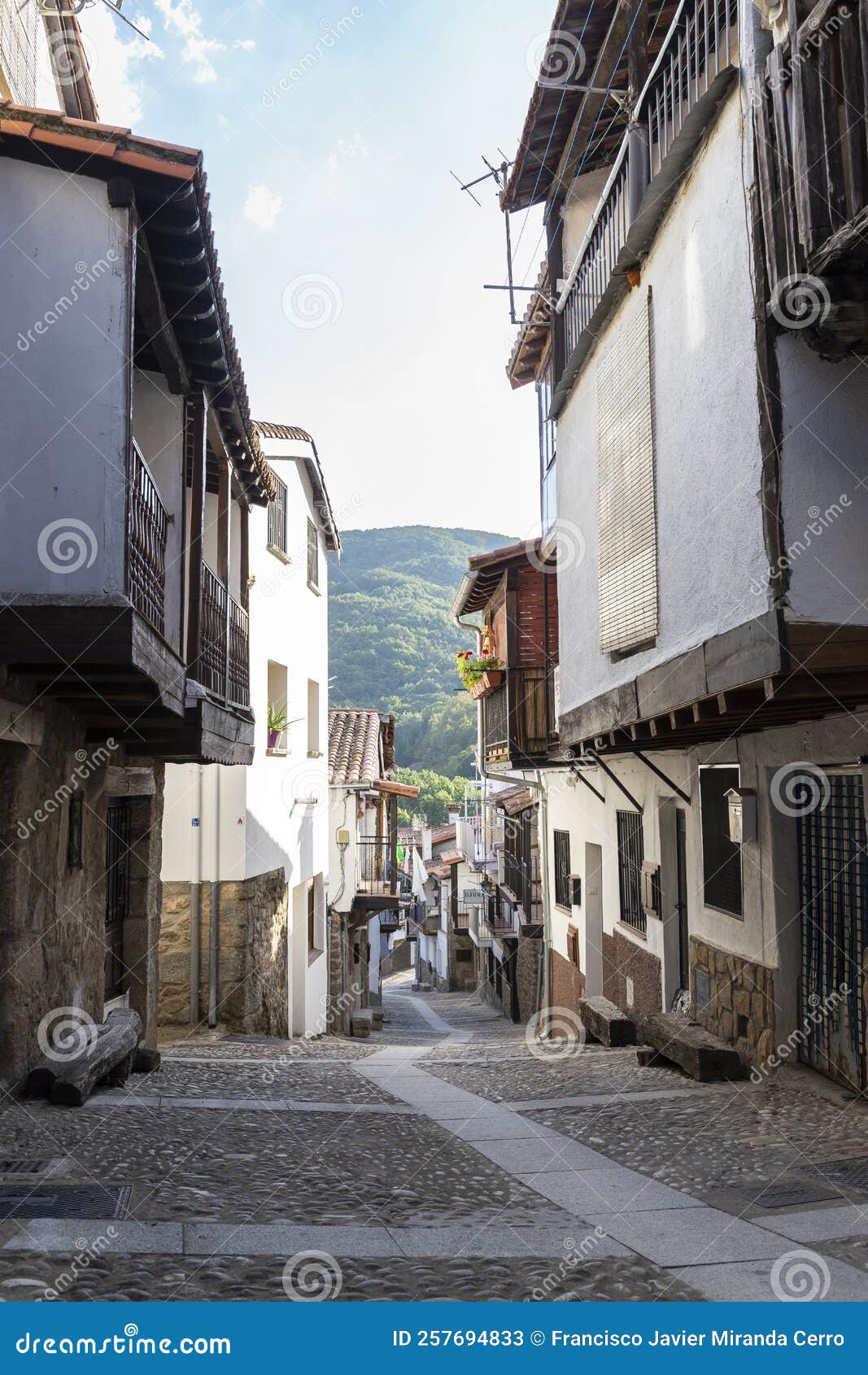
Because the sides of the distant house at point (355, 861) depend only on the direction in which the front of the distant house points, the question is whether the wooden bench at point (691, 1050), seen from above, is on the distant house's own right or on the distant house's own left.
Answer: on the distant house's own right

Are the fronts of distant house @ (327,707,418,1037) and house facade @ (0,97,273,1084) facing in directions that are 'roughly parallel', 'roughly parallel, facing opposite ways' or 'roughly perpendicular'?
roughly parallel

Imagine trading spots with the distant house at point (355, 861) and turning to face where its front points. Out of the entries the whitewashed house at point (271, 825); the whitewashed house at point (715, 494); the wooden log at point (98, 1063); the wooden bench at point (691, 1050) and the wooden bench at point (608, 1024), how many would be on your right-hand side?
5

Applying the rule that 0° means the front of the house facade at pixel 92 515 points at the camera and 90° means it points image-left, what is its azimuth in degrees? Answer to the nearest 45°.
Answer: approximately 270°

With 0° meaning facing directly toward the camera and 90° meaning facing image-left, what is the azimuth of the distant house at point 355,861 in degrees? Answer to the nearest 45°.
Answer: approximately 270°

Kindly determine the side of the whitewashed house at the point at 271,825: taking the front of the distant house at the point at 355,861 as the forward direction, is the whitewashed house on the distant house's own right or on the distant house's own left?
on the distant house's own right

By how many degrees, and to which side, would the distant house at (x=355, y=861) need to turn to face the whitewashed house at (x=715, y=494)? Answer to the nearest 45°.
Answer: approximately 90° to its right

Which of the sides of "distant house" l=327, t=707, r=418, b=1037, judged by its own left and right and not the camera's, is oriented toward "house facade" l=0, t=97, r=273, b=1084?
right

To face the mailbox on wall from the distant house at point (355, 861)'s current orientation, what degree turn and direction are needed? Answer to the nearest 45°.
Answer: approximately 90° to its right

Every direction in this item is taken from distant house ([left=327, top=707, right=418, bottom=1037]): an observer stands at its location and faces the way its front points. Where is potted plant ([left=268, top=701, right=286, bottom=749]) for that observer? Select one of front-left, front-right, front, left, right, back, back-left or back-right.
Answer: right

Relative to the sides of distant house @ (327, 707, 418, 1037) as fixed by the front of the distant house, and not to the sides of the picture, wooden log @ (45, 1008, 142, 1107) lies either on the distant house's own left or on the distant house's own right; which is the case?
on the distant house's own right

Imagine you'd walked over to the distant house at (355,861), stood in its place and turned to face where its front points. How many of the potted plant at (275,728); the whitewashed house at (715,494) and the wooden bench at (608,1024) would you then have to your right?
3

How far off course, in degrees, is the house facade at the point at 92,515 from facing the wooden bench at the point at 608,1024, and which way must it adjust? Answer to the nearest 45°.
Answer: approximately 45° to its left

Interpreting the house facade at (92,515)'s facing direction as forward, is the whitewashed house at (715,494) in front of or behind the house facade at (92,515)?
in front
